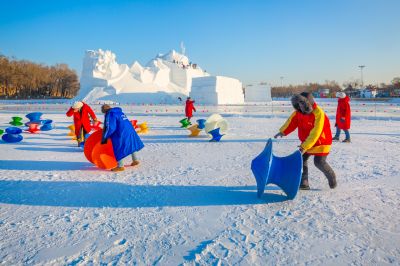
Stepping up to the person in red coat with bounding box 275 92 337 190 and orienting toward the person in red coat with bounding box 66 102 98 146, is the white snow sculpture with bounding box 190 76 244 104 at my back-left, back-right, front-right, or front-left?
front-right

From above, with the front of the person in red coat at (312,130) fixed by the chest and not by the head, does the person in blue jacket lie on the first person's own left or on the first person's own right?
on the first person's own right

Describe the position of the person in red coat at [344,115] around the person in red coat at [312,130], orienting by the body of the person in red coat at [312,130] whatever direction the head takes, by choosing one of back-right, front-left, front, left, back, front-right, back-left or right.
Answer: back-right

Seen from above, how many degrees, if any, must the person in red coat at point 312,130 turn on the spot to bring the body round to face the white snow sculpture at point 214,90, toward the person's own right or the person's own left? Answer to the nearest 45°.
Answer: approximately 135° to the person's own right

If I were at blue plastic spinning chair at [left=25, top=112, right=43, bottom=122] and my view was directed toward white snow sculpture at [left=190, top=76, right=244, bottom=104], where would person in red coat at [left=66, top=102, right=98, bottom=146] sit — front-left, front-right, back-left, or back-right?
back-right

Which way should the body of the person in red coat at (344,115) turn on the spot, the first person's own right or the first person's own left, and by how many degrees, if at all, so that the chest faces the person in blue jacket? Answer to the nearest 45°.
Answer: approximately 45° to the first person's own left

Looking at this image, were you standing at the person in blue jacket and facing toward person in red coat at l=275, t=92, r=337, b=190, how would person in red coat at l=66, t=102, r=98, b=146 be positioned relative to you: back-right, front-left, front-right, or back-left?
back-left

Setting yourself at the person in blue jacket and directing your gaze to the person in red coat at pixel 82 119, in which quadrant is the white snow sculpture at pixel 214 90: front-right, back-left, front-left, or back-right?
front-right

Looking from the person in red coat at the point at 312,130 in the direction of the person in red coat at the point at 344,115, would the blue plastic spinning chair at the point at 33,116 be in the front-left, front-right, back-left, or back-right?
front-left

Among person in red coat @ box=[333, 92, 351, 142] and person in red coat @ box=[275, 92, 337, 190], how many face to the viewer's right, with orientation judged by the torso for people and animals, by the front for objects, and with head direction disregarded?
0

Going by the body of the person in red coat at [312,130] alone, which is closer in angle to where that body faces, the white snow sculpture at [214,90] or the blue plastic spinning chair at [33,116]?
the blue plastic spinning chair
